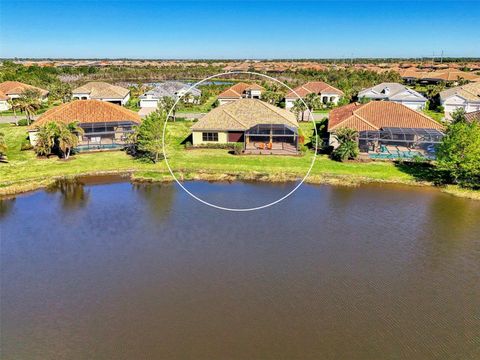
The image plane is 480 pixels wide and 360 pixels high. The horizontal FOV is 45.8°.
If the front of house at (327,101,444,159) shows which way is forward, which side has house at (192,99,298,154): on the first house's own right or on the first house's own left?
on the first house's own left

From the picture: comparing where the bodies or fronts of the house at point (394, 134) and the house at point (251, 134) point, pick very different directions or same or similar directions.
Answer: same or similar directions

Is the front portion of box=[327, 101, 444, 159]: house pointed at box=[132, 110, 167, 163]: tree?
no

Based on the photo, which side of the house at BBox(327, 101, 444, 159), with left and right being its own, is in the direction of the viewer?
back

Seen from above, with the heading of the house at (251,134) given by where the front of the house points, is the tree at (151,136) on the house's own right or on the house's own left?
on the house's own left

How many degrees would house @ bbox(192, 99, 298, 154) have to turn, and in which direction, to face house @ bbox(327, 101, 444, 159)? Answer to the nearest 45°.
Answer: approximately 90° to its right

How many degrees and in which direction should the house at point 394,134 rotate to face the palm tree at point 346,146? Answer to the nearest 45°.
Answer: approximately 135° to its left

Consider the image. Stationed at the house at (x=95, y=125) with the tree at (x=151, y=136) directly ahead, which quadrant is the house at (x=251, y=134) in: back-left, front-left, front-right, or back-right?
front-left

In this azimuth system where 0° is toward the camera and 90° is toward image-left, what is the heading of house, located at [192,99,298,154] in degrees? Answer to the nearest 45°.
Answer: approximately 180°

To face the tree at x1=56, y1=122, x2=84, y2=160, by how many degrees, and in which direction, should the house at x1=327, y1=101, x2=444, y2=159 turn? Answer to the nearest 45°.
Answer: approximately 135° to its left

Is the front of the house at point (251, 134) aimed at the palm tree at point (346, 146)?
no

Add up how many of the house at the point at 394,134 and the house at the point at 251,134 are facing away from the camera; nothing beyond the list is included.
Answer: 2

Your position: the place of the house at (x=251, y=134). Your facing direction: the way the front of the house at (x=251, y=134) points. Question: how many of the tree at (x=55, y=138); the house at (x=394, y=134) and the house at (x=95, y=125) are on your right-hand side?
1

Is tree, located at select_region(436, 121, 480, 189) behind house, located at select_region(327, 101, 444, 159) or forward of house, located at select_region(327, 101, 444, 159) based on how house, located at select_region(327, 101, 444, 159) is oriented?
behind
